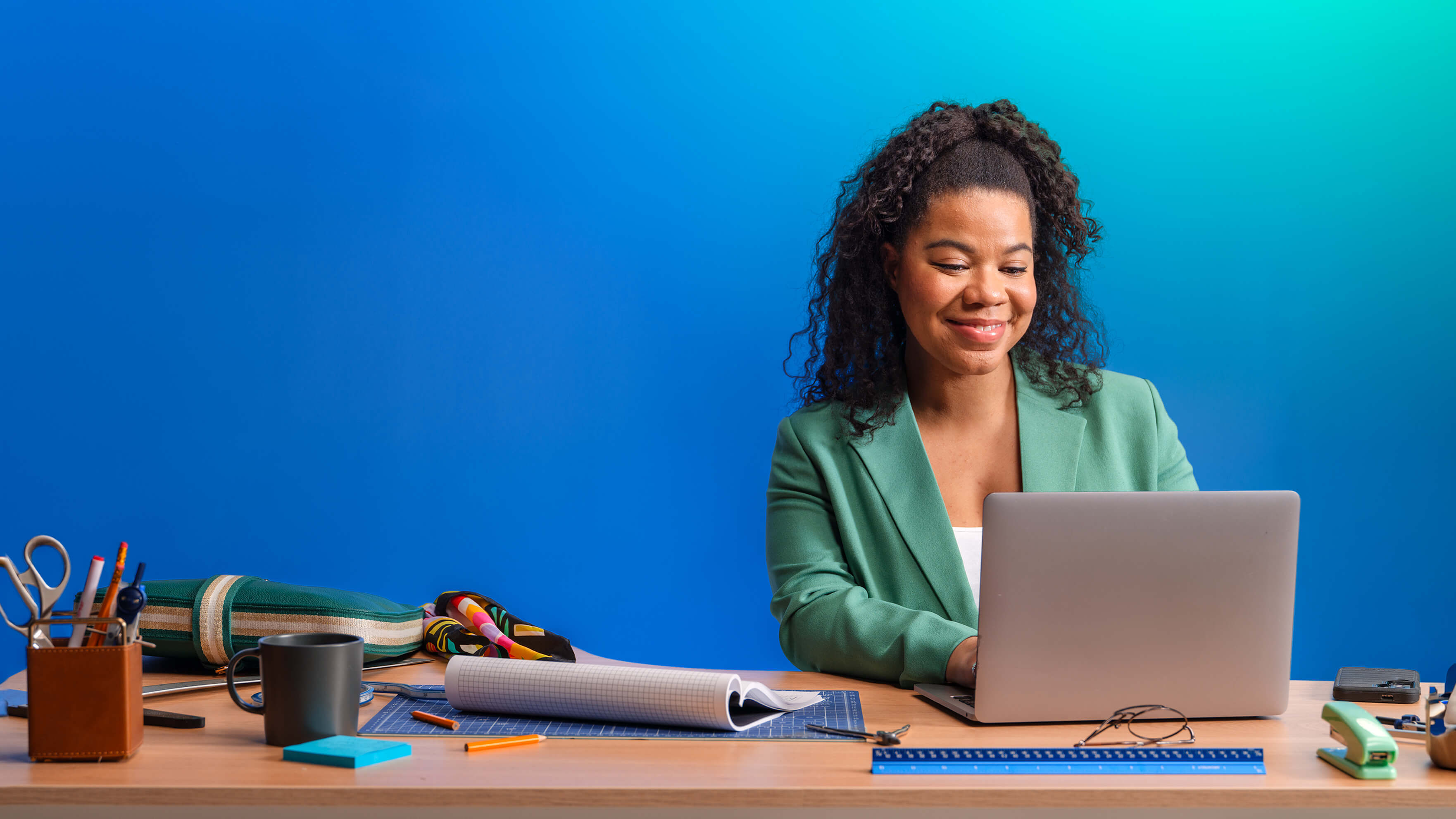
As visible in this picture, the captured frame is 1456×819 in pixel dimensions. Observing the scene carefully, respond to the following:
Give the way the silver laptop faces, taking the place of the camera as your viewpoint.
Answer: facing away from the viewer and to the left of the viewer

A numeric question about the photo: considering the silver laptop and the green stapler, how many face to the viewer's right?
0
